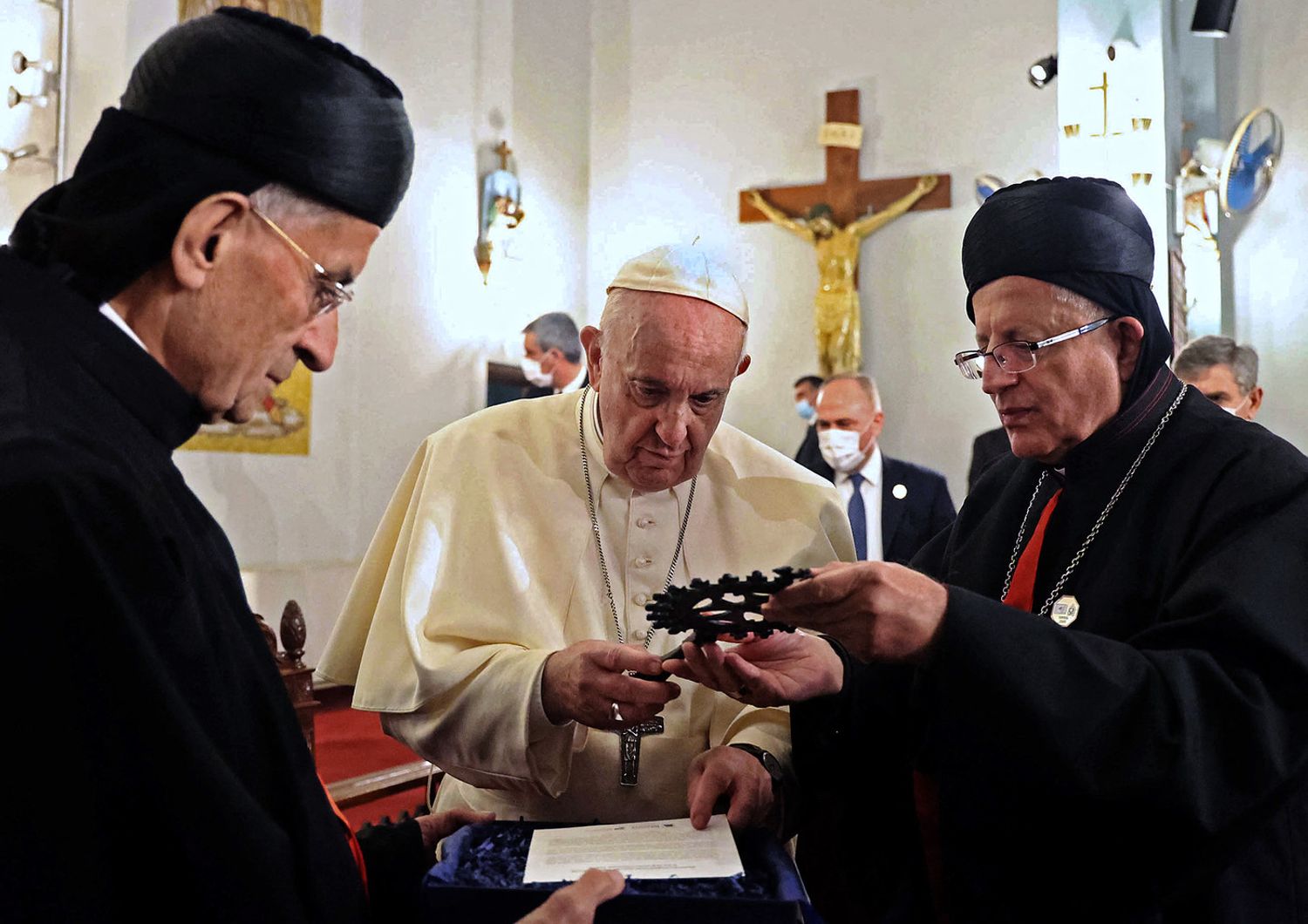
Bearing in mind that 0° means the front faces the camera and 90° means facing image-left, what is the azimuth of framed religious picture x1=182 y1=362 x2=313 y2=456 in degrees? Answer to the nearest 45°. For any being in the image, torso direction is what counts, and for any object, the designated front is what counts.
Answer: approximately 0°

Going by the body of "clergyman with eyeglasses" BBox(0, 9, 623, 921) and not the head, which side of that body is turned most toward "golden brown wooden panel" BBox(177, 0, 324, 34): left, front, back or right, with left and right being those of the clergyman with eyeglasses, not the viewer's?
left

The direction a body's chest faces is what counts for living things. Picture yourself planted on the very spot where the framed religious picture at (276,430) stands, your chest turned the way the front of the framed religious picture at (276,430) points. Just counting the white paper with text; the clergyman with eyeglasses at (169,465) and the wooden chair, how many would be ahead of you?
3

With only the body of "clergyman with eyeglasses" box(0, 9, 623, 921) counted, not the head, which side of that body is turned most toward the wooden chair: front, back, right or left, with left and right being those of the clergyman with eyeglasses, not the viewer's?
left

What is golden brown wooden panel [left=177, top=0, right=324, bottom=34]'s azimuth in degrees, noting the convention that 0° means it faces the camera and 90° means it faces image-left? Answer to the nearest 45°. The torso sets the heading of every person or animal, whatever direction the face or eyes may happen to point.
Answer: approximately 0°

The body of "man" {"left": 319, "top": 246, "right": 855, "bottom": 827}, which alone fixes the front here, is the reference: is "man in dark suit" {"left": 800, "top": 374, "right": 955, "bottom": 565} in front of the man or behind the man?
behind
